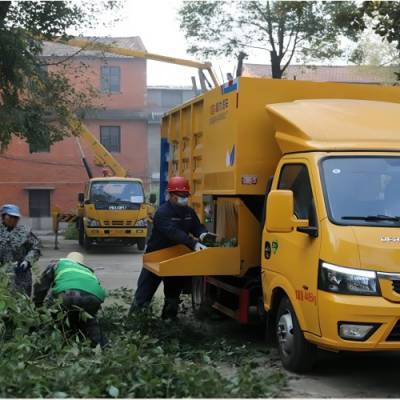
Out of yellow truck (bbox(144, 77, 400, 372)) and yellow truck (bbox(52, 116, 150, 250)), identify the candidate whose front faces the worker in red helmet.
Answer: yellow truck (bbox(52, 116, 150, 250))

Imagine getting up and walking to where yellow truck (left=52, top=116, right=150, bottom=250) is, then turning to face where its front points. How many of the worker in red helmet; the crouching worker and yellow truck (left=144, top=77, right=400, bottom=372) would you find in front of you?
3

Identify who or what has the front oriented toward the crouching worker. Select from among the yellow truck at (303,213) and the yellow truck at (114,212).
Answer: the yellow truck at (114,212)

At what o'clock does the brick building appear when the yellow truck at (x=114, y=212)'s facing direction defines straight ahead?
The brick building is roughly at 6 o'clock from the yellow truck.

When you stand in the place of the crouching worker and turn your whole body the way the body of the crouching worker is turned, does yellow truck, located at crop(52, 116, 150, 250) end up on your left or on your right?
on your right

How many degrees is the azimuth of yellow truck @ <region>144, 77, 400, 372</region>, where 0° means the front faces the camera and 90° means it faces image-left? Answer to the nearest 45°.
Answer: approximately 315°

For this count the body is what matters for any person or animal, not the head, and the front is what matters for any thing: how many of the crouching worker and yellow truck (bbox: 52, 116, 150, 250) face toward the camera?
1

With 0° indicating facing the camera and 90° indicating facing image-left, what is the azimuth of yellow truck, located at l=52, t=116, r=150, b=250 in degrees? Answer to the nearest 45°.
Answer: approximately 0°

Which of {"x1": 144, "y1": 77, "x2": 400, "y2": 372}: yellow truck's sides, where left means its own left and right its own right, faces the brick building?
back

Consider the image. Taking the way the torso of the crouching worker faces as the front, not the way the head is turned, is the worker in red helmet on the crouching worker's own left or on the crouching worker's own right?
on the crouching worker's own right

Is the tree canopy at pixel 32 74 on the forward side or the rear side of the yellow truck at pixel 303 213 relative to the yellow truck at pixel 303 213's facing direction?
on the rear side

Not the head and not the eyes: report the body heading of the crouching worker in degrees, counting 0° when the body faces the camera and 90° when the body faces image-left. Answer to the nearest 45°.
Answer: approximately 135°
